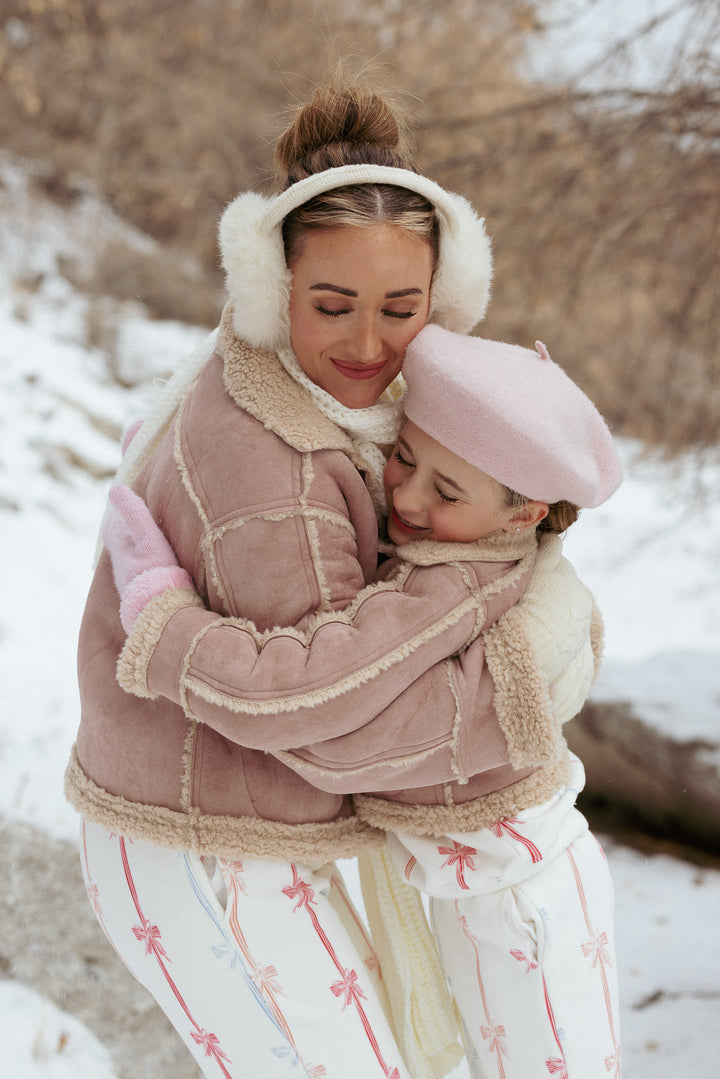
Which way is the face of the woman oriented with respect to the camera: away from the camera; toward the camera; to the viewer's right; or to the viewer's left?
toward the camera

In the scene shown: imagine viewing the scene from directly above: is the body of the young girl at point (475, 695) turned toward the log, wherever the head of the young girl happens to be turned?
no

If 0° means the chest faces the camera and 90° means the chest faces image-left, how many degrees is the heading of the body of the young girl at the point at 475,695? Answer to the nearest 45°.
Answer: approximately 90°

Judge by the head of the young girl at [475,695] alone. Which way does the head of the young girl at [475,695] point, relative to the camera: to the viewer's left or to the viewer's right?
to the viewer's left
